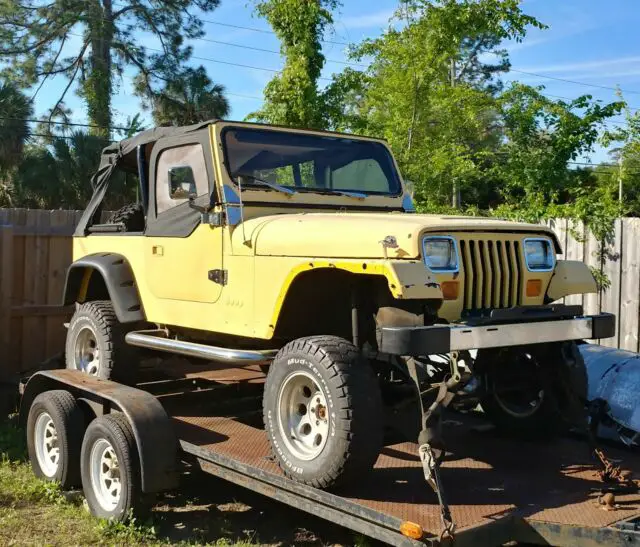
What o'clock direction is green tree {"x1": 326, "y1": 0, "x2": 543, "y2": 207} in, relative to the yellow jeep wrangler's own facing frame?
The green tree is roughly at 8 o'clock from the yellow jeep wrangler.

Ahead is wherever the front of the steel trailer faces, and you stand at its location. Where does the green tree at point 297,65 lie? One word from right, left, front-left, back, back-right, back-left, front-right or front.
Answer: back-left

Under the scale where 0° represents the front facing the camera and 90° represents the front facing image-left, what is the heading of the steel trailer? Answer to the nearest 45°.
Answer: approximately 315°

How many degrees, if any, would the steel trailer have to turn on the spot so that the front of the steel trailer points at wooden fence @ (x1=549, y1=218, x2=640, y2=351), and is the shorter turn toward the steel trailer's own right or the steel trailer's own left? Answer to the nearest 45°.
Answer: approximately 90° to the steel trailer's own left

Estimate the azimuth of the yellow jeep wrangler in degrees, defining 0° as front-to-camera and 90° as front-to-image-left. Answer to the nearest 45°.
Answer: approximately 315°

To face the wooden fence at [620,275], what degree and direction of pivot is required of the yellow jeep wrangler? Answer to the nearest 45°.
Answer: approximately 90° to its left

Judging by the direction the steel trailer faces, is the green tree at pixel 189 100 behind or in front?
behind
